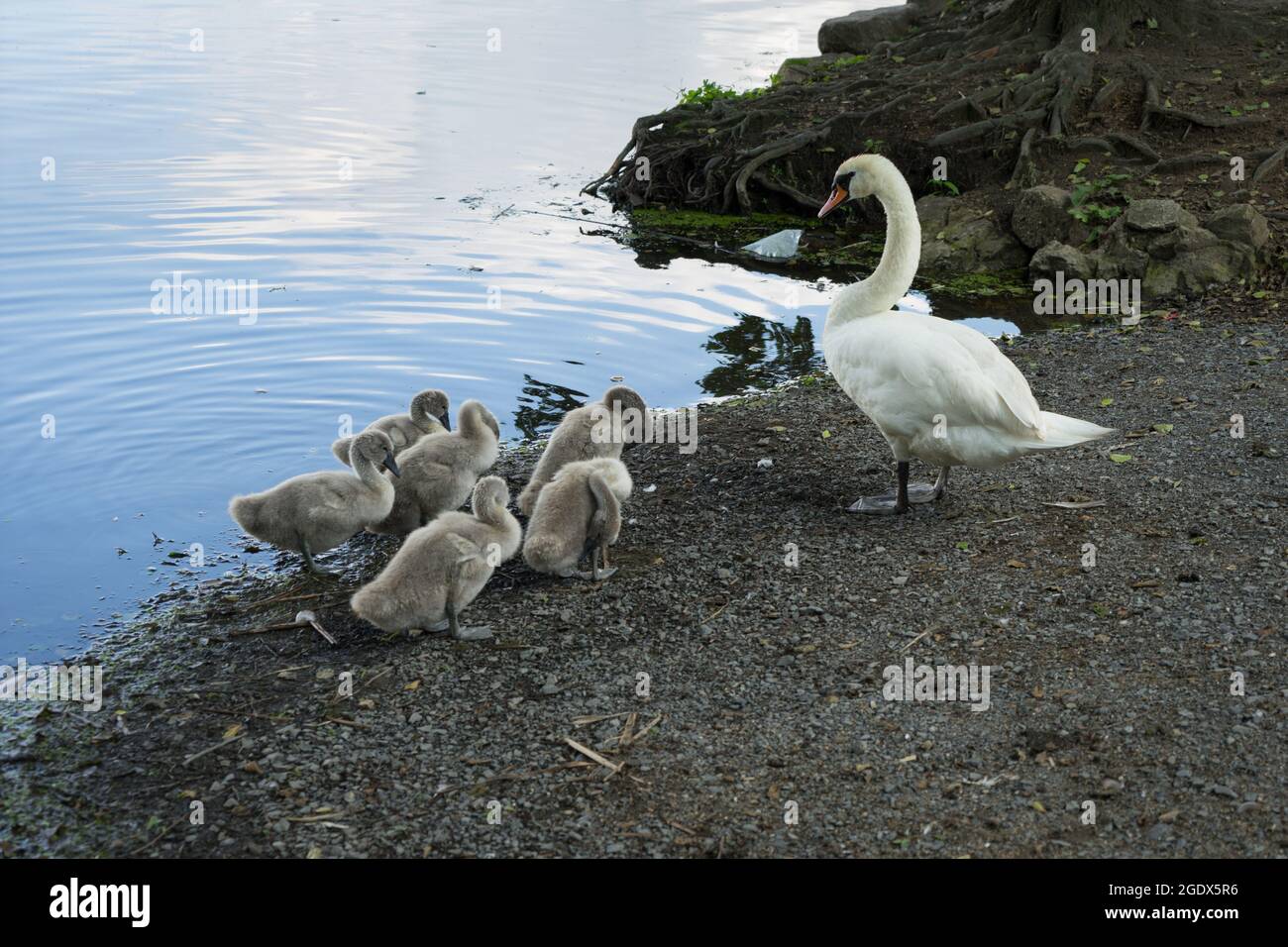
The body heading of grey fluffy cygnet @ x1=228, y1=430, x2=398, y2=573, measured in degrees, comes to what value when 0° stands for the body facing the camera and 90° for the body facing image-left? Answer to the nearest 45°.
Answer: approximately 270°

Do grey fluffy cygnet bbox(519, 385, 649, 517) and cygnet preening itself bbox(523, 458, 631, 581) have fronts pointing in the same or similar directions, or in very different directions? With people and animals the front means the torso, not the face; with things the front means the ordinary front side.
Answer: same or similar directions

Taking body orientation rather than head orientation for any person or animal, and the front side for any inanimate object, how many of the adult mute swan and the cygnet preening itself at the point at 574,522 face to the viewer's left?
1

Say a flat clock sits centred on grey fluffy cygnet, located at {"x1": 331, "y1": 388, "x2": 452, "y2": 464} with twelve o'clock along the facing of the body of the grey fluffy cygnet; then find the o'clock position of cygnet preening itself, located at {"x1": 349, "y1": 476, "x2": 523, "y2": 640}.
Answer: The cygnet preening itself is roughly at 3 o'clock from the grey fluffy cygnet.

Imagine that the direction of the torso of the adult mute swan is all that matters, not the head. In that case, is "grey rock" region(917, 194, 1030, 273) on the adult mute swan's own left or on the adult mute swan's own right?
on the adult mute swan's own right

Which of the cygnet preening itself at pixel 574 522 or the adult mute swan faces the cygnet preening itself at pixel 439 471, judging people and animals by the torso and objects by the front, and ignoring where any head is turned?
the adult mute swan

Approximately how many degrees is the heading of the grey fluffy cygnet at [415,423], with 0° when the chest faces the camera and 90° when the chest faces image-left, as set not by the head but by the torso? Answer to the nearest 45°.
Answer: approximately 270°

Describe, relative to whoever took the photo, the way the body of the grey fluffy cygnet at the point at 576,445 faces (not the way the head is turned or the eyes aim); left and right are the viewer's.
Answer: facing to the right of the viewer

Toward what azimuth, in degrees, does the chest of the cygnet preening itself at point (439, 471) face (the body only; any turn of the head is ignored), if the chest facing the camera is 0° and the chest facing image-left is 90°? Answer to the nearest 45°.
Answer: approximately 270°

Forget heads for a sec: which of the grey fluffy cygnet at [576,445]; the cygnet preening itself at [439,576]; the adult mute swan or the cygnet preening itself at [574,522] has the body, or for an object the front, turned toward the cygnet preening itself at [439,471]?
the adult mute swan

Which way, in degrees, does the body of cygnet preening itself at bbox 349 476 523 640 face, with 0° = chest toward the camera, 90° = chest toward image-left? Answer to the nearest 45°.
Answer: approximately 270°
